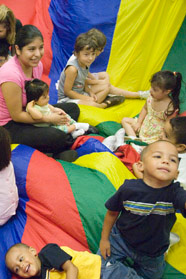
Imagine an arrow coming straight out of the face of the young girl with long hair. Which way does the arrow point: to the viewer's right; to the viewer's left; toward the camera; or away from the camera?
to the viewer's left

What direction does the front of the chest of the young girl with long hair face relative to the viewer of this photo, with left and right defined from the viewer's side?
facing the viewer and to the left of the viewer

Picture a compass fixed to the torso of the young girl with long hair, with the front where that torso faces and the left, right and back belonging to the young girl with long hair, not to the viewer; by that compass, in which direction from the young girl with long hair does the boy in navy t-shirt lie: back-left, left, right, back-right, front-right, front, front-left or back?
front-left
